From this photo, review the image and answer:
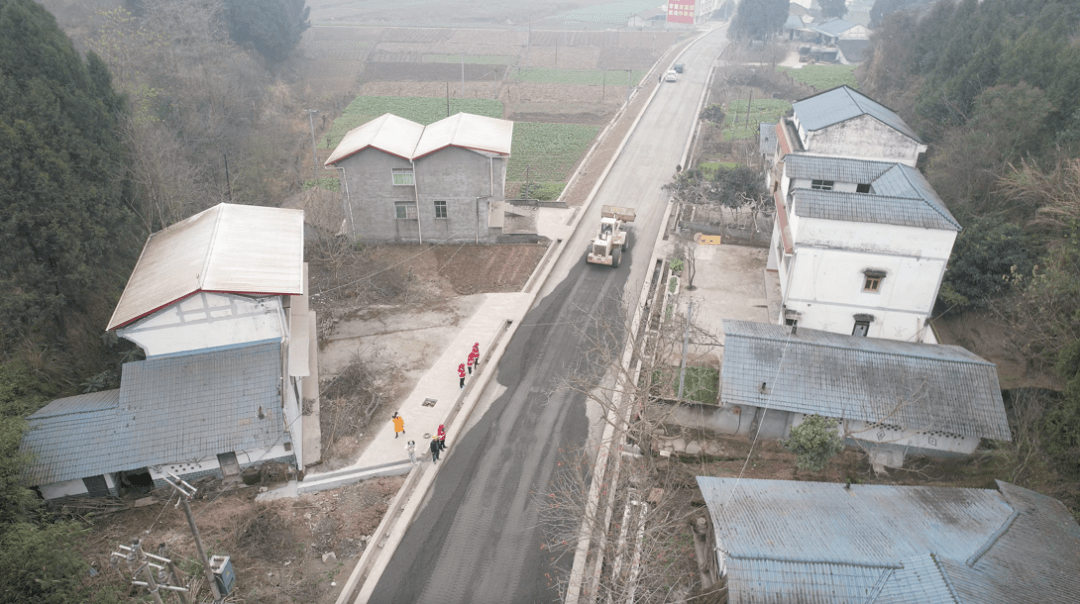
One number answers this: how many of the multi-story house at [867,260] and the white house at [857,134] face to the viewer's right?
0

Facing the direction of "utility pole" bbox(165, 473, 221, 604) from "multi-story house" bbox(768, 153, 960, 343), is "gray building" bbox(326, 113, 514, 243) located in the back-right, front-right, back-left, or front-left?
front-right

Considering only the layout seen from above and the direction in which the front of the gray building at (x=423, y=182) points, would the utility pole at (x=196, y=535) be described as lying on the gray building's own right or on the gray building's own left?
on the gray building's own right
